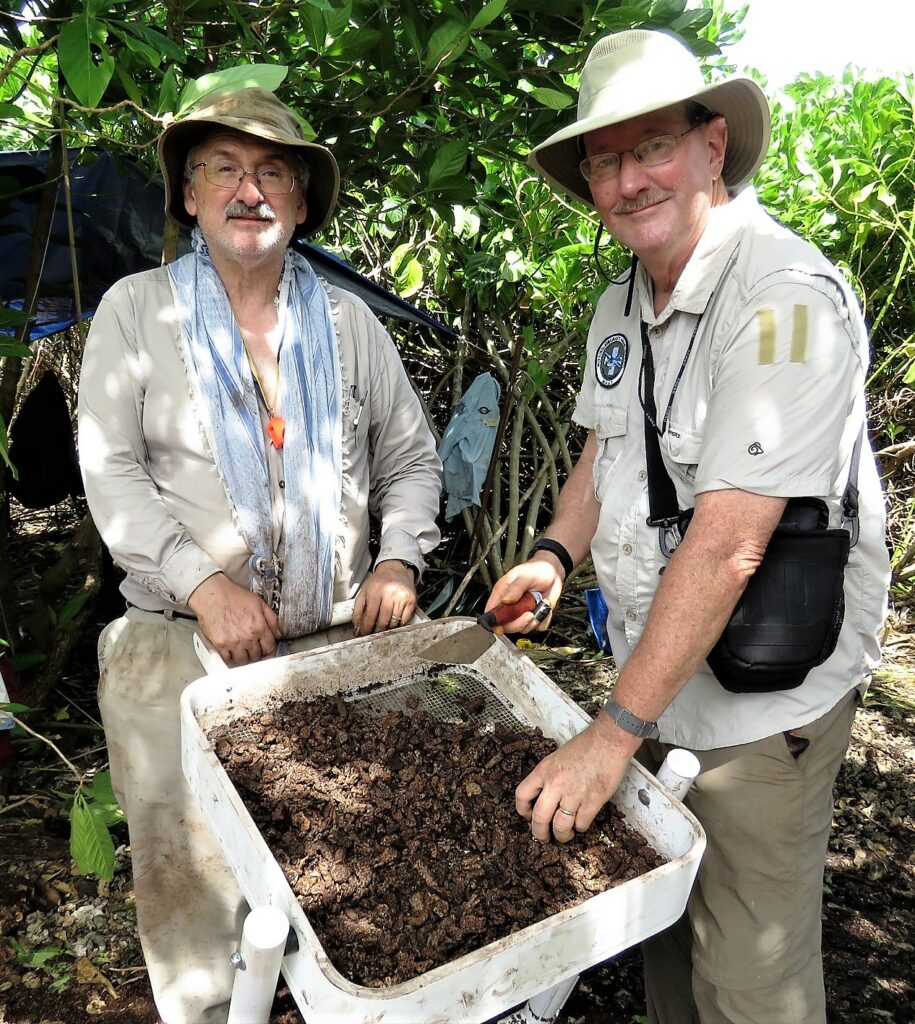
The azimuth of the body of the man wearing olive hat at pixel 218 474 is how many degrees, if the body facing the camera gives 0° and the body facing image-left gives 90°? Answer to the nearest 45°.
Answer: approximately 0°

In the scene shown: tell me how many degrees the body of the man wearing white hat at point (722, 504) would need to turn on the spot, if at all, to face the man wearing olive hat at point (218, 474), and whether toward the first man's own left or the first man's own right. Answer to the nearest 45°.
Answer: approximately 45° to the first man's own right

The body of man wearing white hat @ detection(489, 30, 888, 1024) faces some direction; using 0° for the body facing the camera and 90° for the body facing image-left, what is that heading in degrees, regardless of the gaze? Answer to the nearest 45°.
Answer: approximately 45°

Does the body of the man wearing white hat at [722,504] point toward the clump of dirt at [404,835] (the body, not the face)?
yes

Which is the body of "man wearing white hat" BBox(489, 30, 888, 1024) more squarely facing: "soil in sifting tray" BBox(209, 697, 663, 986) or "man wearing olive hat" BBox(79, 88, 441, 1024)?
the soil in sifting tray

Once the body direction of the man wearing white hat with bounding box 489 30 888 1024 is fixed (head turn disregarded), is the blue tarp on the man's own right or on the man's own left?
on the man's own right

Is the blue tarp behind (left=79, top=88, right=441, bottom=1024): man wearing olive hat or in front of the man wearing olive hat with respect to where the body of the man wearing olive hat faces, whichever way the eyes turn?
behind
